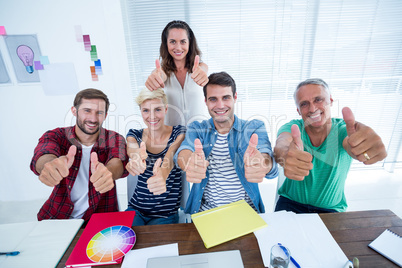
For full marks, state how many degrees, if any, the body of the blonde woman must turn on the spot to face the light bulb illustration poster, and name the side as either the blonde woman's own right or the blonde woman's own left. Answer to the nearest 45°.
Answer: approximately 135° to the blonde woman's own right

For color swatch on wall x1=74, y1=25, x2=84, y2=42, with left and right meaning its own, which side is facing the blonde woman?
front

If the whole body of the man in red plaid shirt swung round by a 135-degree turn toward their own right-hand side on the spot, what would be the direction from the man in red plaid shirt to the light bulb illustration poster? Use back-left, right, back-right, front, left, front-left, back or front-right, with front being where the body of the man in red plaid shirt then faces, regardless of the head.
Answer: front-right

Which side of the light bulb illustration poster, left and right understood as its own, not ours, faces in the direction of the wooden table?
front

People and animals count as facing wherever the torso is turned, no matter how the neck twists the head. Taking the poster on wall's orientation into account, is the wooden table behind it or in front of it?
in front

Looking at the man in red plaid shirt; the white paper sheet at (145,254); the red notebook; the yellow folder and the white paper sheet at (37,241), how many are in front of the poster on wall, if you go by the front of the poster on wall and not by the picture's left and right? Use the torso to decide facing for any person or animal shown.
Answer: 5

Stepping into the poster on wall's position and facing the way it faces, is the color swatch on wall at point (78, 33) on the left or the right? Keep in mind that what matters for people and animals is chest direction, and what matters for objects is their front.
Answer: on its left

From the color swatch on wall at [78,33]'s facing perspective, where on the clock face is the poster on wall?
The poster on wall is roughly at 4 o'clock from the color swatch on wall.

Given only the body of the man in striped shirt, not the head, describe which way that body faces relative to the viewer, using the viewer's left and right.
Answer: facing the viewer

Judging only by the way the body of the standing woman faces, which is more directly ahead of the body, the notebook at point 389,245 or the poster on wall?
the notebook

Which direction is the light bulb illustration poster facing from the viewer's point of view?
toward the camera

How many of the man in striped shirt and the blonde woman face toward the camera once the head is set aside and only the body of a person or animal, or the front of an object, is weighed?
2

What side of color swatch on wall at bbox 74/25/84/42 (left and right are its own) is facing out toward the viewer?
front
